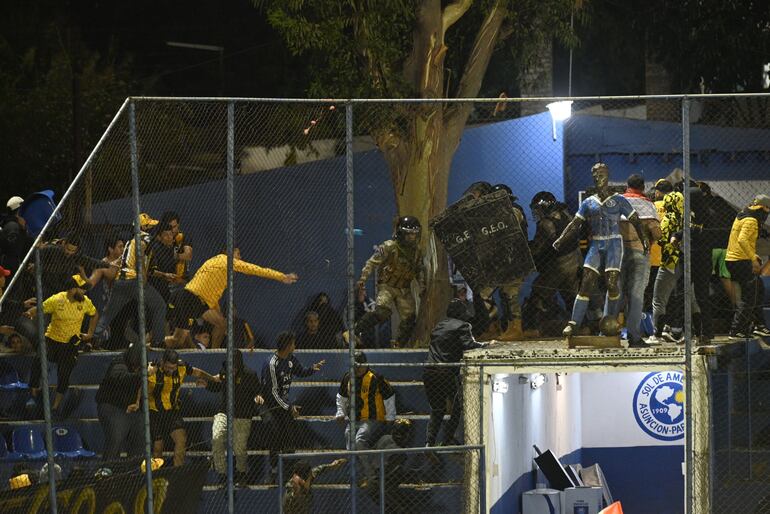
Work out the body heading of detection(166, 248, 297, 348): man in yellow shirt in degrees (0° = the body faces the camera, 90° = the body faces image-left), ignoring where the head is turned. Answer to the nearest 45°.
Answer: approximately 270°

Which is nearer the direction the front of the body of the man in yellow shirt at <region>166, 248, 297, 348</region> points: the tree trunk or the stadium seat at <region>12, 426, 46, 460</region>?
the tree trunk

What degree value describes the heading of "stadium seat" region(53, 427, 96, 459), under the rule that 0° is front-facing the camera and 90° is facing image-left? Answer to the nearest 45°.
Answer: approximately 315°

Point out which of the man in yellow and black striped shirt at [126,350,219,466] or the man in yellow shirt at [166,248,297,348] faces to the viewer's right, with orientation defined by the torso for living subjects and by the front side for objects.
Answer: the man in yellow shirt at [166,248,297,348]

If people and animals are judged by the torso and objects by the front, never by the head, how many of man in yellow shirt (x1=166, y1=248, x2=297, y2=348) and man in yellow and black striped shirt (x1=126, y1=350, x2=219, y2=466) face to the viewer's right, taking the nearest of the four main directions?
1

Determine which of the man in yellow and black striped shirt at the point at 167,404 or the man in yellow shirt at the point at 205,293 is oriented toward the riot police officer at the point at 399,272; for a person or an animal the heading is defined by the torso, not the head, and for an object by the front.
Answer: the man in yellow shirt at the point at 205,293

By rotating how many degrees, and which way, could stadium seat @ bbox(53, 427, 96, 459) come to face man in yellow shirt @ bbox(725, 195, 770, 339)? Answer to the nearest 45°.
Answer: approximately 45° to its left

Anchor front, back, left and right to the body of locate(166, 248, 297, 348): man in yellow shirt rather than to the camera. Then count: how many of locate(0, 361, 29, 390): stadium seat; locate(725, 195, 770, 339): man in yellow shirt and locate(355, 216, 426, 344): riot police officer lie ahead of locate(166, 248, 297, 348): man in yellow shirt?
2

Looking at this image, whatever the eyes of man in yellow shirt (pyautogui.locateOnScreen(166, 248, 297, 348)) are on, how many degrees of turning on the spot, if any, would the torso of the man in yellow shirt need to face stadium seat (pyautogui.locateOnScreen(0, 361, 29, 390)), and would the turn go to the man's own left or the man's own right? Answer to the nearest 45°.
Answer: approximately 135° to the man's own left
